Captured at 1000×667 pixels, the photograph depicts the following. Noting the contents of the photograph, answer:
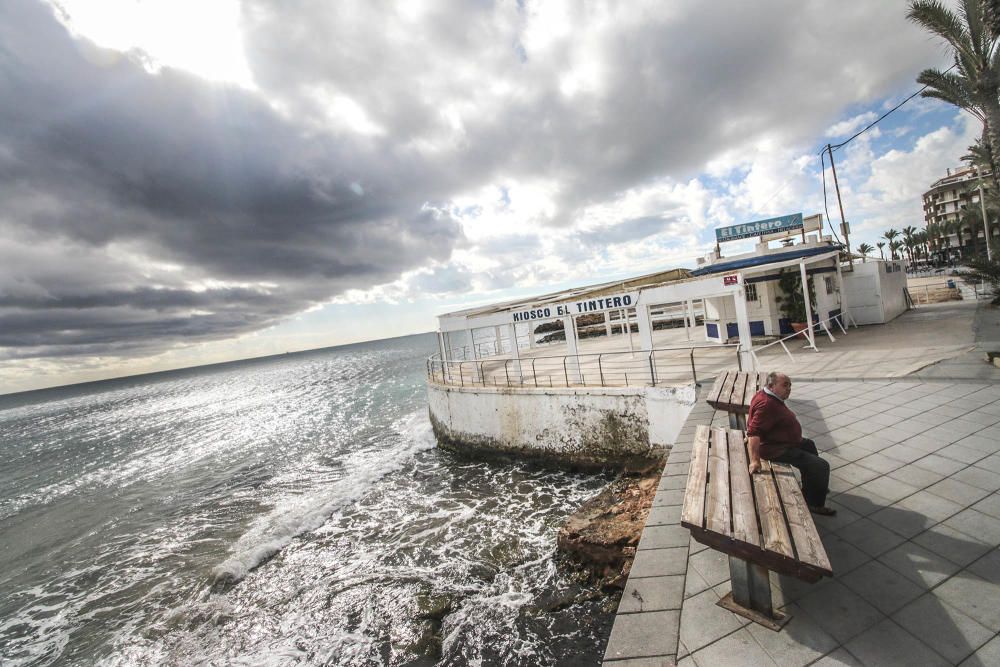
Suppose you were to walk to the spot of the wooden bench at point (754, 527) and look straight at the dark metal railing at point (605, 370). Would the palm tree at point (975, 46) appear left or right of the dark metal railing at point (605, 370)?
right

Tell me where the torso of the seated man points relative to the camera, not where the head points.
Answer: to the viewer's right

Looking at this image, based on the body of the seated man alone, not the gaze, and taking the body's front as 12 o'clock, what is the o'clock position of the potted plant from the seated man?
The potted plant is roughly at 9 o'clock from the seated man.

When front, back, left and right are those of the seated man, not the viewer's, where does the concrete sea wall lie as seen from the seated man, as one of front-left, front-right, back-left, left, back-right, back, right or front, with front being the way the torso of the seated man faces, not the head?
back-left

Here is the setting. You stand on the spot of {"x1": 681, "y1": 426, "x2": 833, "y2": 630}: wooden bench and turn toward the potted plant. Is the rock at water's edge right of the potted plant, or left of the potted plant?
left

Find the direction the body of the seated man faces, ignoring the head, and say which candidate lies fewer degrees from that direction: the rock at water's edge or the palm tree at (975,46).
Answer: the palm tree

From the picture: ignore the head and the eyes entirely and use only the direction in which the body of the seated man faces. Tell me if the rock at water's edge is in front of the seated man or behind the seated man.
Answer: behind

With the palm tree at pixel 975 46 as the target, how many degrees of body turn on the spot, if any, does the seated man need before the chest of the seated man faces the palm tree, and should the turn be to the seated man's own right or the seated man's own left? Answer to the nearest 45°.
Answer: approximately 45° to the seated man's own left

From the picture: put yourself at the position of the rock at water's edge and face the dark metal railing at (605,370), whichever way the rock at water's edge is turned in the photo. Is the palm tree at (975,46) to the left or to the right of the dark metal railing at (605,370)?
right

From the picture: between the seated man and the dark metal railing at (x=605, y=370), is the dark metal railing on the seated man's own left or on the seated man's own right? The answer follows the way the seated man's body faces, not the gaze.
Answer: on the seated man's own left

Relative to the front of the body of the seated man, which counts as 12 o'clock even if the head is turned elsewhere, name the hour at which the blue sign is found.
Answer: The blue sign is roughly at 9 o'clock from the seated man.
